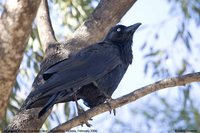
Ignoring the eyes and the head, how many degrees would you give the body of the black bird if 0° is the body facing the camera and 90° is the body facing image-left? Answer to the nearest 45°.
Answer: approximately 270°

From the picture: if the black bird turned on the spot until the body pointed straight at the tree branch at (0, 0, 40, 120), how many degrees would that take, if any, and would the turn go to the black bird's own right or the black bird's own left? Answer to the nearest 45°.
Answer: approximately 135° to the black bird's own right
